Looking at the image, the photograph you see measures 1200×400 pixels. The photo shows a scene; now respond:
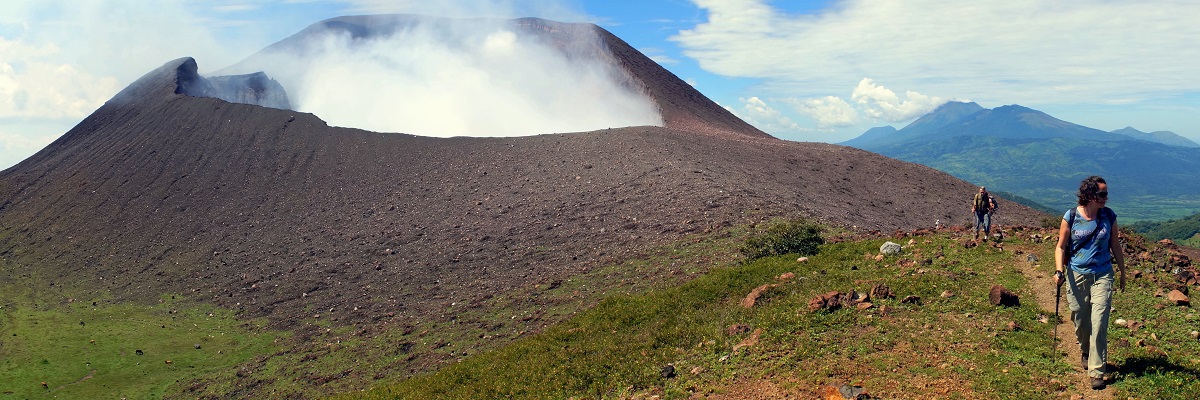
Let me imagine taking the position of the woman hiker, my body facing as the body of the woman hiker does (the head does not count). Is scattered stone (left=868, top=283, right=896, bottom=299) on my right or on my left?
on my right

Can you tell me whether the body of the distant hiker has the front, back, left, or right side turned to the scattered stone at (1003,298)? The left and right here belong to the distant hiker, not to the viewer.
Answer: front

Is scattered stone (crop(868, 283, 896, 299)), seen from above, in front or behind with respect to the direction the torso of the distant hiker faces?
in front

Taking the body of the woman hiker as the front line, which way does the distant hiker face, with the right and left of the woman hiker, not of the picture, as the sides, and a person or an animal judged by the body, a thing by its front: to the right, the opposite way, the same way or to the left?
the same way

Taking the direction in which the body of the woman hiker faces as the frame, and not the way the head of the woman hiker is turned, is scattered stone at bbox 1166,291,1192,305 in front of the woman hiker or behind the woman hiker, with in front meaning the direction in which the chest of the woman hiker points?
behind

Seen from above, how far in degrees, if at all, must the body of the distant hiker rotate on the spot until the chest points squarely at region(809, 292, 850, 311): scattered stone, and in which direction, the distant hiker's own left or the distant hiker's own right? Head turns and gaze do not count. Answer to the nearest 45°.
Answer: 0° — they already face it

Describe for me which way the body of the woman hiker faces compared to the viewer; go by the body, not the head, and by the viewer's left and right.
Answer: facing the viewer

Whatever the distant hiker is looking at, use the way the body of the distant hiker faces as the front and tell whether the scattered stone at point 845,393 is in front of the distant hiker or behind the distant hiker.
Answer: in front

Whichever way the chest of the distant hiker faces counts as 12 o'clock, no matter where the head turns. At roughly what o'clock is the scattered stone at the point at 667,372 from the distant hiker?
The scattered stone is roughly at 1 o'clock from the distant hiker.

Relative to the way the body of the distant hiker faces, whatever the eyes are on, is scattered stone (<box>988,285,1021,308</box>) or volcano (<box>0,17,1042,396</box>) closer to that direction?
the scattered stone

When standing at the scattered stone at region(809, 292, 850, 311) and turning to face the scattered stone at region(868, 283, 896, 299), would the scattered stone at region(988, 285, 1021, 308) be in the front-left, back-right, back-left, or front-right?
front-right

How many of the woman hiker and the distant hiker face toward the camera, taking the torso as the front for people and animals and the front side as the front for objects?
2

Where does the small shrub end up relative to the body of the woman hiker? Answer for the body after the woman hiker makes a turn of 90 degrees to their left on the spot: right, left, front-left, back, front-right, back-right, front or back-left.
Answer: back-left
